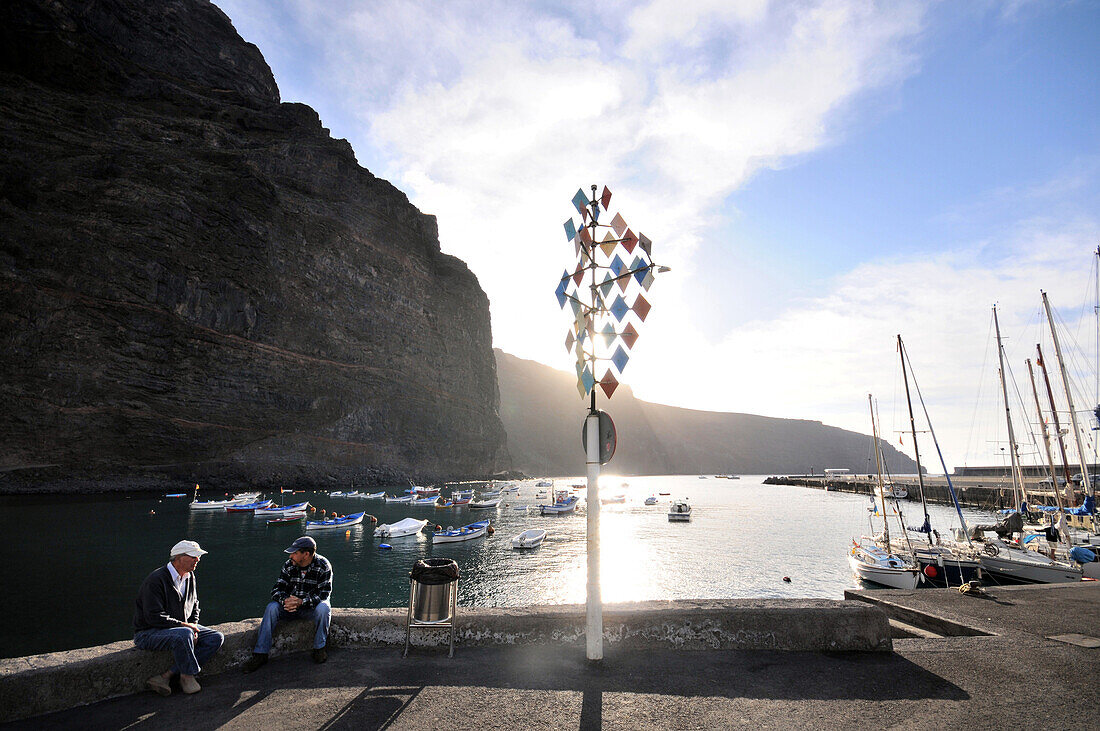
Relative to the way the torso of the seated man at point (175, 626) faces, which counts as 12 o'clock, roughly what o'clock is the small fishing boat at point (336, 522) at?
The small fishing boat is roughly at 8 o'clock from the seated man.

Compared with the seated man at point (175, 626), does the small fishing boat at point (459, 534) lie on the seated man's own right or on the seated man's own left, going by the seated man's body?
on the seated man's own left

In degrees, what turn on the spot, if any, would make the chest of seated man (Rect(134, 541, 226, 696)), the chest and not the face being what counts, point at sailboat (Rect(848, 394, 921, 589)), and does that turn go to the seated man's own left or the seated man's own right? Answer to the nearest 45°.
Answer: approximately 45° to the seated man's own left

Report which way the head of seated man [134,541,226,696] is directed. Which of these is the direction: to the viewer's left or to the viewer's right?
to the viewer's right

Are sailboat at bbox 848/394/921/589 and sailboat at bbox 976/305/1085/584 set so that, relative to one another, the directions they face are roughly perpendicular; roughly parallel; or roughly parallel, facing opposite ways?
roughly parallel
